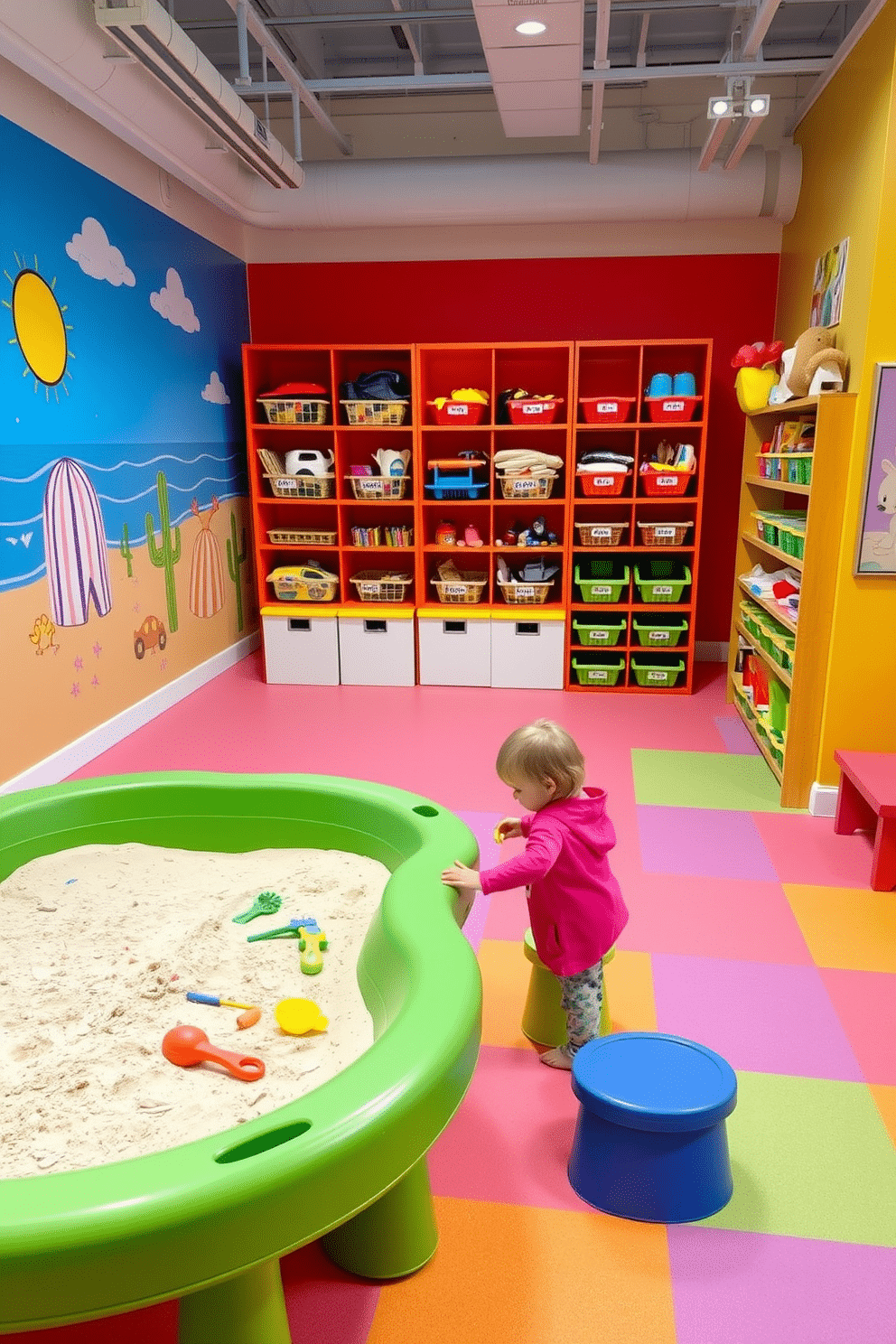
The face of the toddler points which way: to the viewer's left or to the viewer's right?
to the viewer's left

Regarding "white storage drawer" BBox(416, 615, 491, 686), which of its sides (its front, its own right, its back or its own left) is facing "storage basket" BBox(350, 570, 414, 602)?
right

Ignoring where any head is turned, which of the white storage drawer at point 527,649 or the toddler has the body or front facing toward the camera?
the white storage drawer

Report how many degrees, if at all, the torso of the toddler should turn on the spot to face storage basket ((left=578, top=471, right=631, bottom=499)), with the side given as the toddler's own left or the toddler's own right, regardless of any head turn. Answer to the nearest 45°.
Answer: approximately 90° to the toddler's own right

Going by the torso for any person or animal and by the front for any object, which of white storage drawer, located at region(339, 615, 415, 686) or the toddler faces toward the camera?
the white storage drawer

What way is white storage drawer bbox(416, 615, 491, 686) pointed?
toward the camera

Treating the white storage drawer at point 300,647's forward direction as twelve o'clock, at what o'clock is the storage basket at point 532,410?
The storage basket is roughly at 9 o'clock from the white storage drawer.

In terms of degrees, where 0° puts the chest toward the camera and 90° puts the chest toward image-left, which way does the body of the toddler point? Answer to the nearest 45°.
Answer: approximately 90°

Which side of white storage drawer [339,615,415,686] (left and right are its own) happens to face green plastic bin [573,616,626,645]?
left

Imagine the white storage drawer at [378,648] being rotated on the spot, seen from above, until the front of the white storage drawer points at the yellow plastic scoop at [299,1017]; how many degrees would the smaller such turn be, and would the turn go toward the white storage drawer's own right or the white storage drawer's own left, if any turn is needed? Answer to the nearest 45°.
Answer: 0° — it already faces it

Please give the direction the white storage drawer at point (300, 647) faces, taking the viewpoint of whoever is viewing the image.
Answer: facing the viewer

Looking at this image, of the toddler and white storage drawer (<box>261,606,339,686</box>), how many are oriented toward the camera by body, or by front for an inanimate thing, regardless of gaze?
1

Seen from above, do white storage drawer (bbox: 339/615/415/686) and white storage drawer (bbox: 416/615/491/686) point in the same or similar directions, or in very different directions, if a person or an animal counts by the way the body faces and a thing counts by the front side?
same or similar directions

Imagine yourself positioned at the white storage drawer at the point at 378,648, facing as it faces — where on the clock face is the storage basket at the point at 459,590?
The storage basket is roughly at 9 o'clock from the white storage drawer.

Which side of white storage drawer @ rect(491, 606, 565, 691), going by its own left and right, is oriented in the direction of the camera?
front
